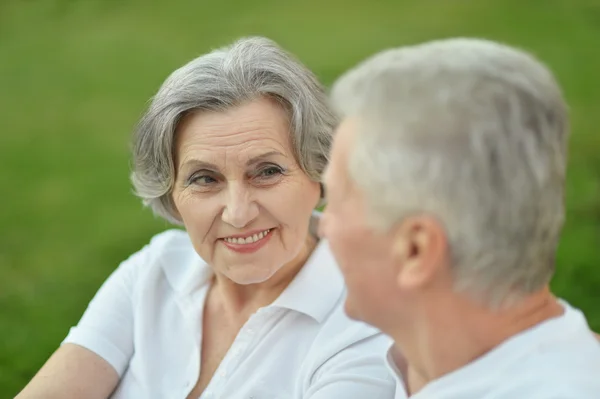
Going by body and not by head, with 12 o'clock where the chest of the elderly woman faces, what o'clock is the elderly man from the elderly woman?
The elderly man is roughly at 11 o'clock from the elderly woman.

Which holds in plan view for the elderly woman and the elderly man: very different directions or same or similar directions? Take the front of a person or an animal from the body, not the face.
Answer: very different directions

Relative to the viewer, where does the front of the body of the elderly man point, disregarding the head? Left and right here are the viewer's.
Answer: facing away from the viewer and to the left of the viewer

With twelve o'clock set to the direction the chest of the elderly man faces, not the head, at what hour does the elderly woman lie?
The elderly woman is roughly at 12 o'clock from the elderly man.

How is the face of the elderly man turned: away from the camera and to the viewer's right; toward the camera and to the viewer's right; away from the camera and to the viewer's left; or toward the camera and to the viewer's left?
away from the camera and to the viewer's left

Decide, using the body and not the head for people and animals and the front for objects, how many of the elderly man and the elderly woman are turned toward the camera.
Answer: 1
